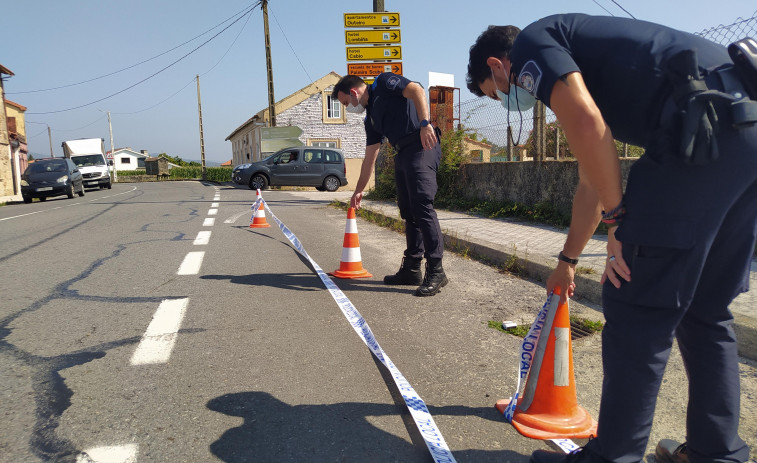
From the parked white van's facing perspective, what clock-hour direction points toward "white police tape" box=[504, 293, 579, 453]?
The white police tape is roughly at 12 o'clock from the parked white van.

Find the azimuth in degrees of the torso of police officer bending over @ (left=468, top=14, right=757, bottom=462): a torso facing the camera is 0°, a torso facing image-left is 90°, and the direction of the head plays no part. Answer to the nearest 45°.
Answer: approximately 90°

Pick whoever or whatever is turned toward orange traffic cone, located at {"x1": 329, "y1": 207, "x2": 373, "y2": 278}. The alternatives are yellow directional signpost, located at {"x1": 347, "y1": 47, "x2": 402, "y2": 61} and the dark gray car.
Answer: the yellow directional signpost

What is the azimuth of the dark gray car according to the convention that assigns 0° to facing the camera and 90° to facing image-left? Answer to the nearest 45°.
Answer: approximately 90°

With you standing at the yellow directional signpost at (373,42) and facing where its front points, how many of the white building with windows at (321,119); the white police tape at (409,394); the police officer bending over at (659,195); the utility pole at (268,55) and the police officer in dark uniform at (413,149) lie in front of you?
3

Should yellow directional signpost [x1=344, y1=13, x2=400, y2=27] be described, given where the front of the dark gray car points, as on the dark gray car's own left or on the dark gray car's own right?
on the dark gray car's own left

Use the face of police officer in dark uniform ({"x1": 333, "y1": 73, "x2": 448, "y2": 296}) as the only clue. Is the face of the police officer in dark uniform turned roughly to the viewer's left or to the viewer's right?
to the viewer's left

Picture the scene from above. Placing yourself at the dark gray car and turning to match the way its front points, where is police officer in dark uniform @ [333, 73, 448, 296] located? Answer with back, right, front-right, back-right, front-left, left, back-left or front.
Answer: left

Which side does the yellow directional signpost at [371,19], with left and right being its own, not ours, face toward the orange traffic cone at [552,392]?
front

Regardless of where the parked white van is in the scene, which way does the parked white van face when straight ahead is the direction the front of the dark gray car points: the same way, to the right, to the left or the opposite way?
to the left
